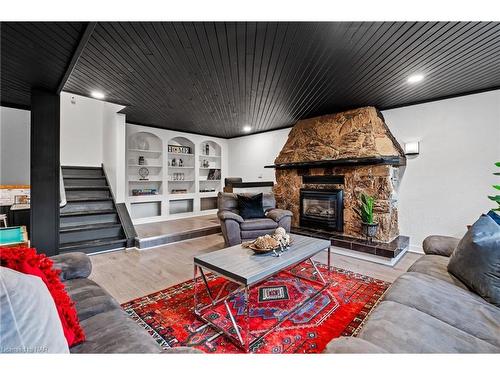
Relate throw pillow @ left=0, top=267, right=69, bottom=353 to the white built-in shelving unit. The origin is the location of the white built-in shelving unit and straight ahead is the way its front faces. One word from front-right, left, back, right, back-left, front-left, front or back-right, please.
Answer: front-right

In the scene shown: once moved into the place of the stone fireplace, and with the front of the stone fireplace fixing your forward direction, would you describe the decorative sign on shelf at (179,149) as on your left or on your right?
on your right

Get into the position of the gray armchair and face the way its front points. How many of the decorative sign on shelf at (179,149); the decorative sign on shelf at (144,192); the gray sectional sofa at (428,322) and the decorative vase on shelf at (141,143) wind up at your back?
3

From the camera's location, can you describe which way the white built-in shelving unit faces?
facing the viewer and to the right of the viewer

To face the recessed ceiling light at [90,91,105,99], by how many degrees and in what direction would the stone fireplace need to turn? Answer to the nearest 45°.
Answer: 0° — it already faces it

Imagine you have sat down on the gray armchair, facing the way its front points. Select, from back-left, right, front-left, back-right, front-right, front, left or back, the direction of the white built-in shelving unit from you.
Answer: back

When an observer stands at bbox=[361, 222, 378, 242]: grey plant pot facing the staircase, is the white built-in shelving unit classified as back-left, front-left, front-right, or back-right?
front-right

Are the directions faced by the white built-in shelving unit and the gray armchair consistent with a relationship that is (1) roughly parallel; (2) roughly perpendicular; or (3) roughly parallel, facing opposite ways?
roughly parallel

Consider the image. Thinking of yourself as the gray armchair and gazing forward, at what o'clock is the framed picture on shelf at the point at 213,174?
The framed picture on shelf is roughly at 7 o'clock from the gray armchair.

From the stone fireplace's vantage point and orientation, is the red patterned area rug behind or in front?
in front

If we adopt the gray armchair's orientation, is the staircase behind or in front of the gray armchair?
behind

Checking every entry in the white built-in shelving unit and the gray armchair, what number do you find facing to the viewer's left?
0

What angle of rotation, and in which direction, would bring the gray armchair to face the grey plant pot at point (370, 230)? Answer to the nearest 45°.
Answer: approximately 45° to its left

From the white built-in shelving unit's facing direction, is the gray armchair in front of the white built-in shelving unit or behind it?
in front
